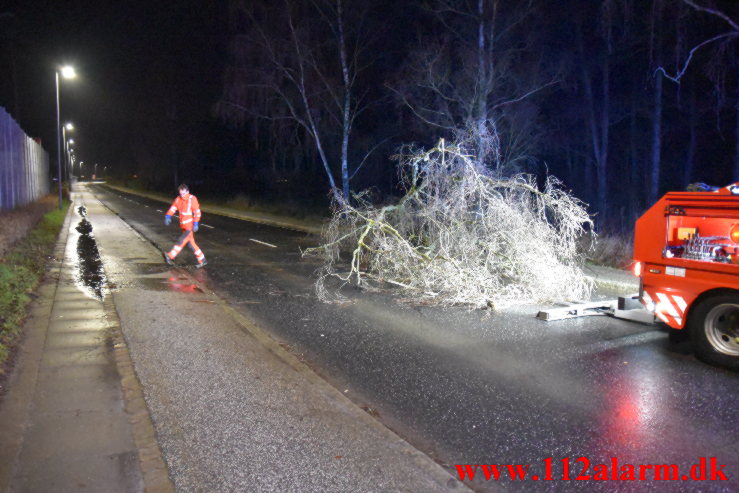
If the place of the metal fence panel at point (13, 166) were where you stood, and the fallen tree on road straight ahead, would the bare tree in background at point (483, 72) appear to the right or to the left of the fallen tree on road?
left

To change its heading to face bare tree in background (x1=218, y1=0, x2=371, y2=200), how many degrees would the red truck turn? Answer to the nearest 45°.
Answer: approximately 135° to its left

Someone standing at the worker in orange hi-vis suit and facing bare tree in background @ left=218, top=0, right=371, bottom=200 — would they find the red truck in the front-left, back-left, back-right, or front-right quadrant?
back-right

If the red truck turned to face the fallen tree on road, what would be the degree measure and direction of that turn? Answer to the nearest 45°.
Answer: approximately 135° to its left

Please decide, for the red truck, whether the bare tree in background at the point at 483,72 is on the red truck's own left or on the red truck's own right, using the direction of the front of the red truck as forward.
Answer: on the red truck's own left

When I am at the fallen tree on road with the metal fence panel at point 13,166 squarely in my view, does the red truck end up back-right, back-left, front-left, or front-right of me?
back-left

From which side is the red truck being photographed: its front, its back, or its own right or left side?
right
